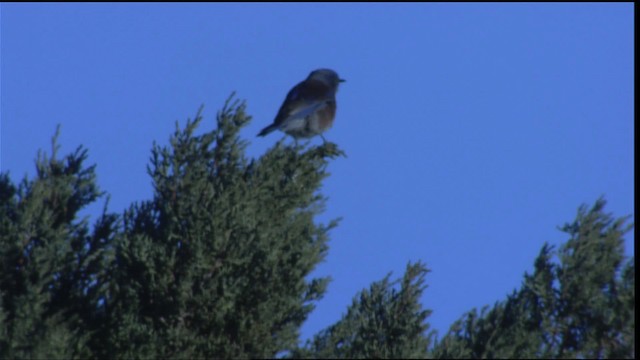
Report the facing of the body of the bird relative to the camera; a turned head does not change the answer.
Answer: to the viewer's right
